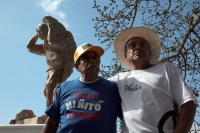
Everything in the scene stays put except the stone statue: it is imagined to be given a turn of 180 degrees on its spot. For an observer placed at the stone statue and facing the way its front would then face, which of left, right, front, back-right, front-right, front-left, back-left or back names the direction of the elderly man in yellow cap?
back-right

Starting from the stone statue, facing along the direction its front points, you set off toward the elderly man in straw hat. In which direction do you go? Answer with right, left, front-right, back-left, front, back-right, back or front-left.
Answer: front-left

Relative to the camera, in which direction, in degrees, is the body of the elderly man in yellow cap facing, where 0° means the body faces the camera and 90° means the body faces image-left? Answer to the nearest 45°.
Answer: approximately 0°

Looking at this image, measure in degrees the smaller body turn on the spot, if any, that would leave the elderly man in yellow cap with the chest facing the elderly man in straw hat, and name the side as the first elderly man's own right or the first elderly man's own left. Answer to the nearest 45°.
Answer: approximately 45° to the first elderly man's own left
